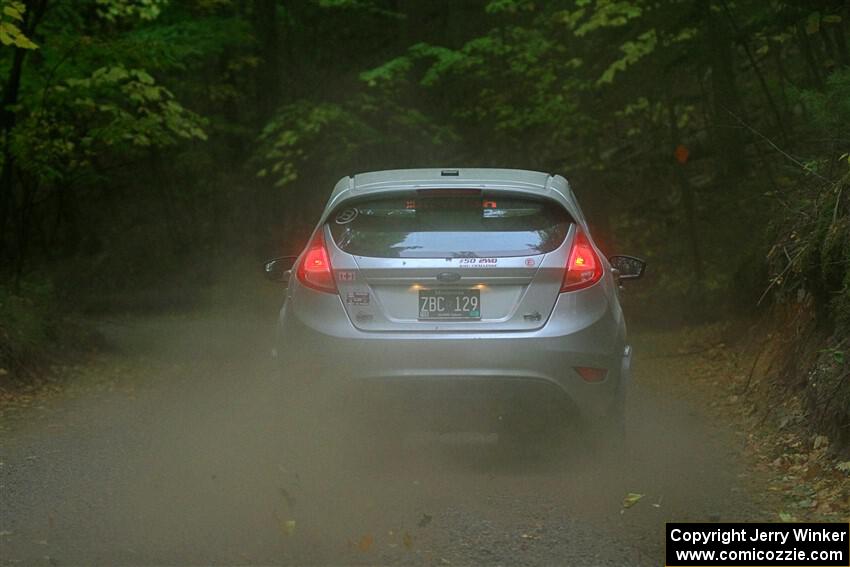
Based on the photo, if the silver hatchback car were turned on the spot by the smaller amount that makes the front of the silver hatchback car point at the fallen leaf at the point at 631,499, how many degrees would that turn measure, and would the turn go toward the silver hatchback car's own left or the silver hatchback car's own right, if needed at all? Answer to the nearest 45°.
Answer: approximately 135° to the silver hatchback car's own right

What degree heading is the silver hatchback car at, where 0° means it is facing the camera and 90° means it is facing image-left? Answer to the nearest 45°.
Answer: approximately 180°
